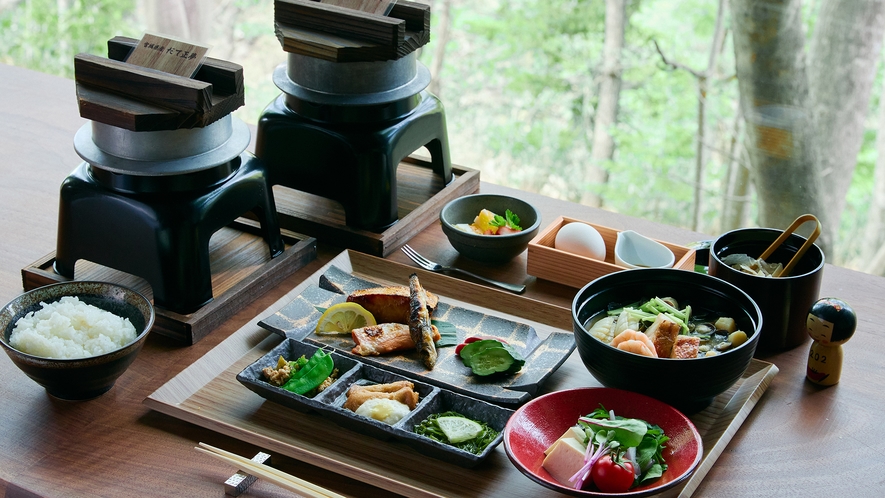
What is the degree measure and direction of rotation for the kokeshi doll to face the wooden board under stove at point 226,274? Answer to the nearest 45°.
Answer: approximately 45° to its right

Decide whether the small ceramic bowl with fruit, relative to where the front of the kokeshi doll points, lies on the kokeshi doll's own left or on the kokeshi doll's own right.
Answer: on the kokeshi doll's own right

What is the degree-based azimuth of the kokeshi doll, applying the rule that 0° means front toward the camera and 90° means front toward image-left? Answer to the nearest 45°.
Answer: approximately 45°

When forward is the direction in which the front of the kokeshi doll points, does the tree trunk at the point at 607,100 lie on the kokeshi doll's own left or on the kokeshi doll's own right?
on the kokeshi doll's own right

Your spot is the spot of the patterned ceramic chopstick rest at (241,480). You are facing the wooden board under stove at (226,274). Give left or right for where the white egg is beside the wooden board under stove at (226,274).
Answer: right

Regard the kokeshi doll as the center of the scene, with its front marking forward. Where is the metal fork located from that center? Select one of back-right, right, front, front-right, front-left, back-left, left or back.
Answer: front-right

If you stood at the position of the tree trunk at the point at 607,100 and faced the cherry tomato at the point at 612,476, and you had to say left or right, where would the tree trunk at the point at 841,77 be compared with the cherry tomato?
left

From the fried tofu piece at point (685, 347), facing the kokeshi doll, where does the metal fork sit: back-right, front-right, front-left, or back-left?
back-left
